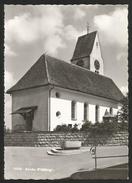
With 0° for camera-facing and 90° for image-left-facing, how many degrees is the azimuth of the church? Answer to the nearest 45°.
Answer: approximately 45°

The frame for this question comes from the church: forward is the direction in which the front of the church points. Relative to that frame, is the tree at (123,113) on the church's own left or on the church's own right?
on the church's own left

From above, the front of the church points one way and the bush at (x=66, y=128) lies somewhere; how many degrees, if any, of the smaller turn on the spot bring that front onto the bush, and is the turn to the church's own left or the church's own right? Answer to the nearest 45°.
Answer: approximately 45° to the church's own left
